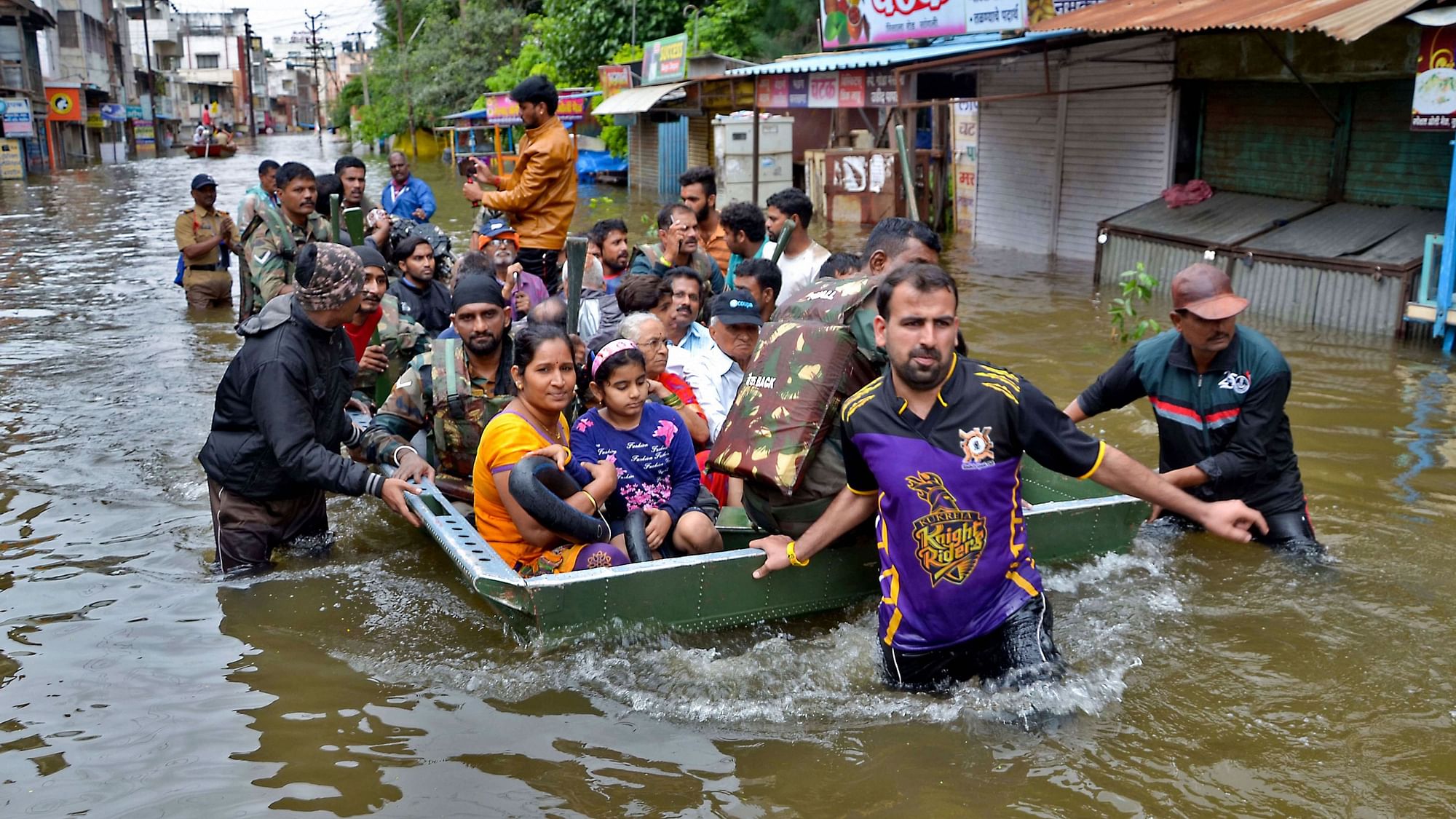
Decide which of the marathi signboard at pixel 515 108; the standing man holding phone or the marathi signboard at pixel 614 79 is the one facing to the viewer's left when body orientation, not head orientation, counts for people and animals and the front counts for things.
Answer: the standing man holding phone

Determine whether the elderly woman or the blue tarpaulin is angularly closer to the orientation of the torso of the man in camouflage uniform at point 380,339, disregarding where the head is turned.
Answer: the elderly woman

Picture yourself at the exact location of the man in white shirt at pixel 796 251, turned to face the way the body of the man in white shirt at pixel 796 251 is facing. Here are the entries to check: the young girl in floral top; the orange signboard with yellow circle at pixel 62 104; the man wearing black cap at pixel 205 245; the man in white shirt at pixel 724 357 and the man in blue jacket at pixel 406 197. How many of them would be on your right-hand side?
3

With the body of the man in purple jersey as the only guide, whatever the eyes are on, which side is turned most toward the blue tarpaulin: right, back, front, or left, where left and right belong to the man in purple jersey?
back

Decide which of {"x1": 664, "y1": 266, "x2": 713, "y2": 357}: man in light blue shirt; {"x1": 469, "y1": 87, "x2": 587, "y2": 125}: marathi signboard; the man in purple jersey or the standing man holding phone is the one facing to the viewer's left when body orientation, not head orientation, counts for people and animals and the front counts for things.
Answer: the standing man holding phone

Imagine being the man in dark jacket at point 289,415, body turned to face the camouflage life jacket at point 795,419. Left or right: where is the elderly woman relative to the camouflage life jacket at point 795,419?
left

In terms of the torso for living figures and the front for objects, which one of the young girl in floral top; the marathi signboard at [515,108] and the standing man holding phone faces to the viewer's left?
the standing man holding phone

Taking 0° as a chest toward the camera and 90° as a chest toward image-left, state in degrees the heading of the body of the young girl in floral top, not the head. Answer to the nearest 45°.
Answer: approximately 0°

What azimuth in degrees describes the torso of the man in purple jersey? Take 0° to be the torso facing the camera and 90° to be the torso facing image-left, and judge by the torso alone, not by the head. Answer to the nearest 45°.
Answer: approximately 0°
